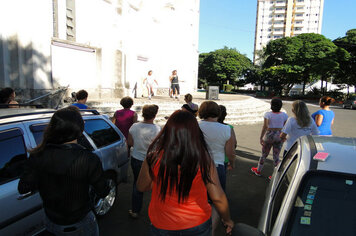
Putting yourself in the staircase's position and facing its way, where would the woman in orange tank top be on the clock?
The woman in orange tank top is roughly at 12 o'clock from the staircase.

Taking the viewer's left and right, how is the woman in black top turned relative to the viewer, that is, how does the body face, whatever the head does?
facing away from the viewer

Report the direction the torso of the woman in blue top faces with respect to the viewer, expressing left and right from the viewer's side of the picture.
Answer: facing away from the viewer and to the left of the viewer

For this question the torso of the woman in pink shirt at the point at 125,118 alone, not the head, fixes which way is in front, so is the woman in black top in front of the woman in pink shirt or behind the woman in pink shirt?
behind

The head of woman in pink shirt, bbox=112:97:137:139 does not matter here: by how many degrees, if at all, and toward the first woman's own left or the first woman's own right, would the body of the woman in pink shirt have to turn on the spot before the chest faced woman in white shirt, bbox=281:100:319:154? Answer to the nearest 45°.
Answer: approximately 90° to the first woman's own right

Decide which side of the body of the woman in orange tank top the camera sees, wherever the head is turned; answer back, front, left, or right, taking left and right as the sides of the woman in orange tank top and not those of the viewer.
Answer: back

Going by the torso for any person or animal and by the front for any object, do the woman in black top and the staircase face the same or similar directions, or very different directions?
very different directions

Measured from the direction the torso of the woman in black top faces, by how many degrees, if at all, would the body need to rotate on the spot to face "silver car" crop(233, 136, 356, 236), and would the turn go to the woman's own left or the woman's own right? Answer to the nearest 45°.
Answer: approximately 135° to the woman's own right
